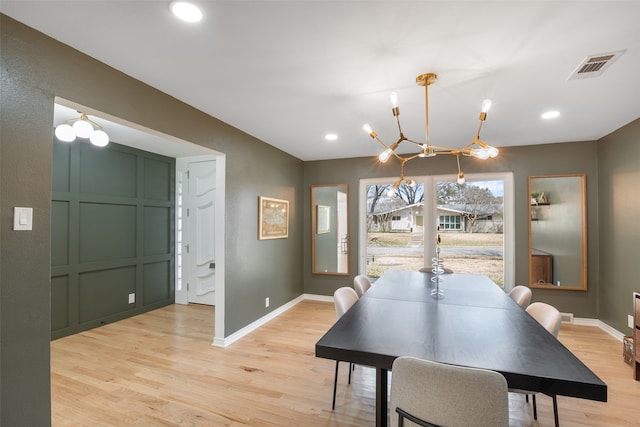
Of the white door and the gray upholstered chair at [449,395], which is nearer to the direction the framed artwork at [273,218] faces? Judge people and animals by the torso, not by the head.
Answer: the gray upholstered chair

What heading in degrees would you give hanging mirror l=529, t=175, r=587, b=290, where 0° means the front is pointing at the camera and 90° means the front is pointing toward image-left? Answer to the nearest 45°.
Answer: approximately 0°

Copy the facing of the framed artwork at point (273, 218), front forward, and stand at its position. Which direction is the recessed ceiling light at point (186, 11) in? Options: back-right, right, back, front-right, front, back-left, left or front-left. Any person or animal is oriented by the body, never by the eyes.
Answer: front-right

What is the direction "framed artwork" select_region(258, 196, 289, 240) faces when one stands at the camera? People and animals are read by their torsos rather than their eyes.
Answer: facing the viewer and to the right of the viewer

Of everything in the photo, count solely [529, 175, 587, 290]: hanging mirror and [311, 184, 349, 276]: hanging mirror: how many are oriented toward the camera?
2

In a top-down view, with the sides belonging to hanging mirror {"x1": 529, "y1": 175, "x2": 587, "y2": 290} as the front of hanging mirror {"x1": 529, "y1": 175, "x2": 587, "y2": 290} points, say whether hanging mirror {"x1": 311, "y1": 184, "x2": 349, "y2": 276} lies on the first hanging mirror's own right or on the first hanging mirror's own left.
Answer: on the first hanging mirror's own right

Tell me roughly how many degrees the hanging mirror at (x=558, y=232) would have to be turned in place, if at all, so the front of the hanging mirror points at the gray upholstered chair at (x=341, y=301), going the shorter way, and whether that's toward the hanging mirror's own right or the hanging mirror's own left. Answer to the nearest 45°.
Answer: approximately 45° to the hanging mirror's own right

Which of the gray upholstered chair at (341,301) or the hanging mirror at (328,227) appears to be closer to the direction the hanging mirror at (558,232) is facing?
the gray upholstered chair

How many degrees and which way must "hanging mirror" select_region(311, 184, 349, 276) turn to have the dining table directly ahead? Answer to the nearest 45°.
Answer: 0° — it already faces it

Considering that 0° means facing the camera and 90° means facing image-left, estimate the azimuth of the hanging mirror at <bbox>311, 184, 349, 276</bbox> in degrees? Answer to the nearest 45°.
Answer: approximately 0°

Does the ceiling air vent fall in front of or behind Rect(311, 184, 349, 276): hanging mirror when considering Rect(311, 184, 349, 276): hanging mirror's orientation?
in front

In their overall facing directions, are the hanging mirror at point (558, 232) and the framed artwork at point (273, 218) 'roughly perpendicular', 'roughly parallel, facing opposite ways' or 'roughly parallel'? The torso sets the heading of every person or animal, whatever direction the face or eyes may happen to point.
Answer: roughly perpendicular
